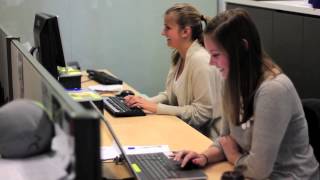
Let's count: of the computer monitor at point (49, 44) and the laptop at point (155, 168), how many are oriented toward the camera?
0

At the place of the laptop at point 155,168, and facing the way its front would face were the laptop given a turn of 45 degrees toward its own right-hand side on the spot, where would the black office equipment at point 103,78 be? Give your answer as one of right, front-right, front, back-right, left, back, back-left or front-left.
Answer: back-left

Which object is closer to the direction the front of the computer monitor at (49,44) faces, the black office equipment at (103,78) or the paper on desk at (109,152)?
the black office equipment

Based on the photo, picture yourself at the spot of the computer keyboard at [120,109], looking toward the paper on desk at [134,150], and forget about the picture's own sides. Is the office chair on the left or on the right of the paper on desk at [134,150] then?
left

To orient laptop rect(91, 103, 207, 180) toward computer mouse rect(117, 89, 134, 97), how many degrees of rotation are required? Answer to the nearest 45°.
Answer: approximately 90° to its left

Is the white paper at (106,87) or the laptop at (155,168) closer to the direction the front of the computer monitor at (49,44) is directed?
the white paper

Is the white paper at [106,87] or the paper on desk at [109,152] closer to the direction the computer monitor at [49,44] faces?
the white paper

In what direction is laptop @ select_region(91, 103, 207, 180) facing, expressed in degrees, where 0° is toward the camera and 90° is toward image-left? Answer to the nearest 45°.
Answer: approximately 270°

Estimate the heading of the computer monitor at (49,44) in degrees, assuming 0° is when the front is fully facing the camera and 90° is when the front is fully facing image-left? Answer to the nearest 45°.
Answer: approximately 225°

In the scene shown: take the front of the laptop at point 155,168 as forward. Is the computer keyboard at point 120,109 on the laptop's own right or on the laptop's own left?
on the laptop's own left
